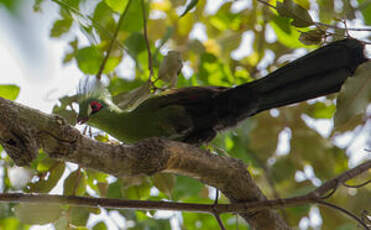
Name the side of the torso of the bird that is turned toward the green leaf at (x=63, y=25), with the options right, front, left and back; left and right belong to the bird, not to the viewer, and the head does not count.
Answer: front

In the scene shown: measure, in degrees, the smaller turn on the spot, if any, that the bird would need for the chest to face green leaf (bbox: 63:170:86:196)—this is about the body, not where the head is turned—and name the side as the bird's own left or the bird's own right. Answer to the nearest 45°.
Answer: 0° — it already faces it

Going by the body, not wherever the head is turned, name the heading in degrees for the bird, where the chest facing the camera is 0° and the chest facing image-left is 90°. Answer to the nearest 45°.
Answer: approximately 90°

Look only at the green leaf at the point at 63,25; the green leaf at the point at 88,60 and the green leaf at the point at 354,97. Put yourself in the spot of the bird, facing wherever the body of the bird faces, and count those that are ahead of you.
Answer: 2
